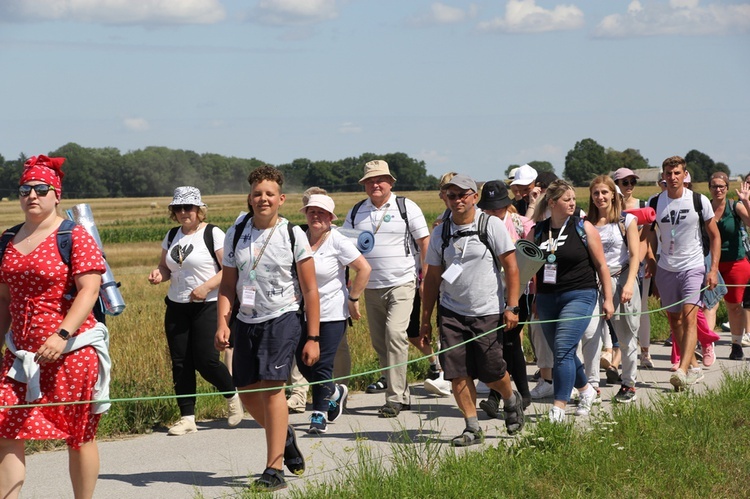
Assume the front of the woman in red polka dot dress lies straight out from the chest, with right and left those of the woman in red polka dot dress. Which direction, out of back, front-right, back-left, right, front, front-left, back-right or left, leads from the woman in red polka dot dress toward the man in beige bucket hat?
back

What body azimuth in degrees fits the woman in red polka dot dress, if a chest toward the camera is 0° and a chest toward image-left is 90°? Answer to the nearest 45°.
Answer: approximately 45°
